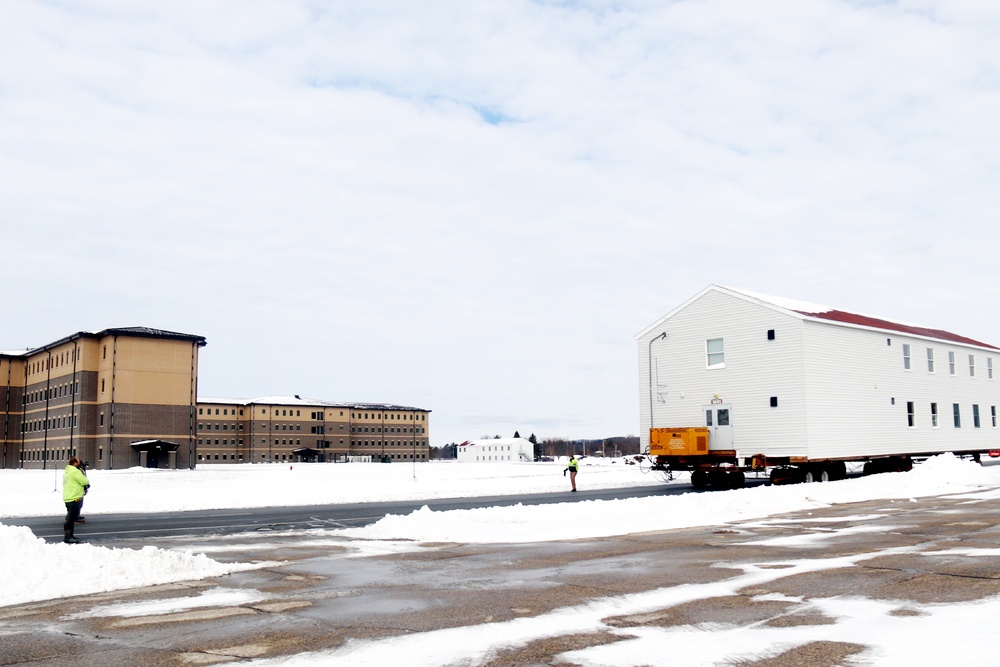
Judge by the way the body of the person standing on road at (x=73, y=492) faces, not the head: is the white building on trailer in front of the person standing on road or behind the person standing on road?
in front

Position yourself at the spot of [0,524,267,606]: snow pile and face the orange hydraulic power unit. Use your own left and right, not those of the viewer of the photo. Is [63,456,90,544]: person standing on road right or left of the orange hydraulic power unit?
left

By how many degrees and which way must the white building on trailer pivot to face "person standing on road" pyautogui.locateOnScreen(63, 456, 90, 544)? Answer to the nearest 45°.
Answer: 0° — it already faces them

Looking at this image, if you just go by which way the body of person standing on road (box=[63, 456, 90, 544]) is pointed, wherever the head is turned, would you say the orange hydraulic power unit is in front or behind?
in front

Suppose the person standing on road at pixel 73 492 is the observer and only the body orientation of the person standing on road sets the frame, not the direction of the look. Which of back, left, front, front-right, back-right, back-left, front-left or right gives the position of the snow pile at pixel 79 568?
back-right

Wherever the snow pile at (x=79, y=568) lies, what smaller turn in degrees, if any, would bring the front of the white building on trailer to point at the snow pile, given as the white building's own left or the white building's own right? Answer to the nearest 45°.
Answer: approximately 45° to the white building's own left

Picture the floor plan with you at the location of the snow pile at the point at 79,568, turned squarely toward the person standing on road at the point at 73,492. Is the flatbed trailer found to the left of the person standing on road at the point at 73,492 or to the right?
right

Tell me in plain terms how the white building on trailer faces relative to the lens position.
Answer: facing the viewer and to the left of the viewer

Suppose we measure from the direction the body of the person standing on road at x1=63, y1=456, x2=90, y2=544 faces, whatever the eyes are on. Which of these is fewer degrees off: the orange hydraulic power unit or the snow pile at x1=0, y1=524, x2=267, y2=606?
the orange hydraulic power unit

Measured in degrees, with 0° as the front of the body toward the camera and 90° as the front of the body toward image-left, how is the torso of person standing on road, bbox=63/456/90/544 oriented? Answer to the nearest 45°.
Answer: approximately 225°
